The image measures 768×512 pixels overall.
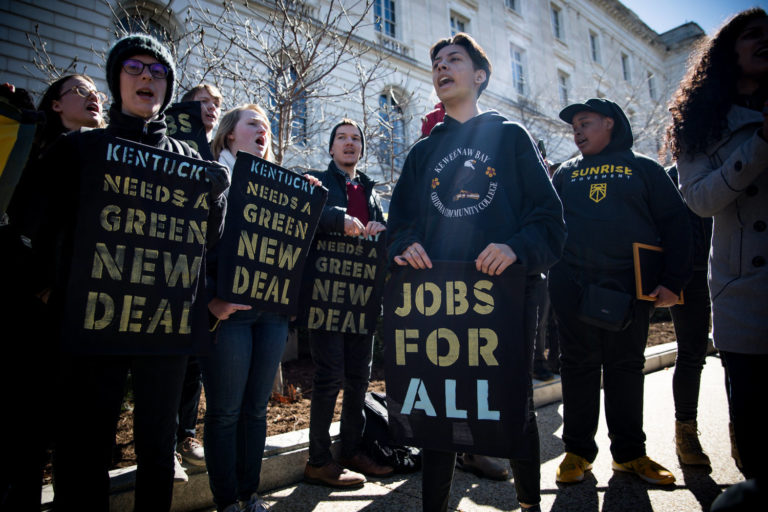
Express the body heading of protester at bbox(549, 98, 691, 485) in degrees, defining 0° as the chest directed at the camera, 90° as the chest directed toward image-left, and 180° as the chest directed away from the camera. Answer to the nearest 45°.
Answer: approximately 0°

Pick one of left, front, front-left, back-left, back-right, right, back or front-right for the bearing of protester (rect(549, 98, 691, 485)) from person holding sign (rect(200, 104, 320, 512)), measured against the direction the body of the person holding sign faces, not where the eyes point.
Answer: front-left

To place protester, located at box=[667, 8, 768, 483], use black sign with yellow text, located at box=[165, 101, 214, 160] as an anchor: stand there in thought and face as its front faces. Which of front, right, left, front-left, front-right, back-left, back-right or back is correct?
front-left

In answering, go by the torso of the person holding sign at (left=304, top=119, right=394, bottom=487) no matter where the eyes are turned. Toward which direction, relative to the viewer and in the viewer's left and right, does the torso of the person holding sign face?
facing the viewer and to the right of the viewer

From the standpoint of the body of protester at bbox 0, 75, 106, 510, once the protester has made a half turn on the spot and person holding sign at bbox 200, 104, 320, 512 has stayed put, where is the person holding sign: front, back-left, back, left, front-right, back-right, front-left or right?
back-right

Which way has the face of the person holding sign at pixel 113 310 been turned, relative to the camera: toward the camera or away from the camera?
toward the camera

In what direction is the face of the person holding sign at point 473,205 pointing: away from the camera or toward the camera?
toward the camera

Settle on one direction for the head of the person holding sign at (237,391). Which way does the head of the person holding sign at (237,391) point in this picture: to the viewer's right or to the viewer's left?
to the viewer's right

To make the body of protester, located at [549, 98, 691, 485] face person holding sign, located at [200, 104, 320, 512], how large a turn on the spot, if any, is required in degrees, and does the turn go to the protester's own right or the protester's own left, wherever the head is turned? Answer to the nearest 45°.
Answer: approximately 45° to the protester's own right

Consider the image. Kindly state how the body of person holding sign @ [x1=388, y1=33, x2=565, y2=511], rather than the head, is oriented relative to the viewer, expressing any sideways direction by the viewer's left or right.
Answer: facing the viewer

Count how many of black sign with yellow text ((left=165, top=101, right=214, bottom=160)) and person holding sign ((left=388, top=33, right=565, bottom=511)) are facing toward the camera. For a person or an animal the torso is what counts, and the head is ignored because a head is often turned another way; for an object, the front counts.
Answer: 2

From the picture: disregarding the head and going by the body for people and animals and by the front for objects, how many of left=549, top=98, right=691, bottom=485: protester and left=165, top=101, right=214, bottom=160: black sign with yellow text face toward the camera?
2

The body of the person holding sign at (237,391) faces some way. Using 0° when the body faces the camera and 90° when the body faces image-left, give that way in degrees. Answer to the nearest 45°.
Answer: approximately 315°

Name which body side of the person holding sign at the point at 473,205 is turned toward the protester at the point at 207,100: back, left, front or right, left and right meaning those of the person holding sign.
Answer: right

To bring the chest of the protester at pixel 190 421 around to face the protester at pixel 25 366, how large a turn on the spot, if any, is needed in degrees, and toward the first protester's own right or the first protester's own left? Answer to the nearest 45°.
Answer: approximately 90° to the first protester's own right

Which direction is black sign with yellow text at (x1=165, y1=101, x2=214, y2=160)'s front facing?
toward the camera
